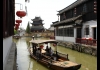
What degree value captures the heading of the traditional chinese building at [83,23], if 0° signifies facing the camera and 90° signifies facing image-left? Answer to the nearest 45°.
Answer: approximately 45°
